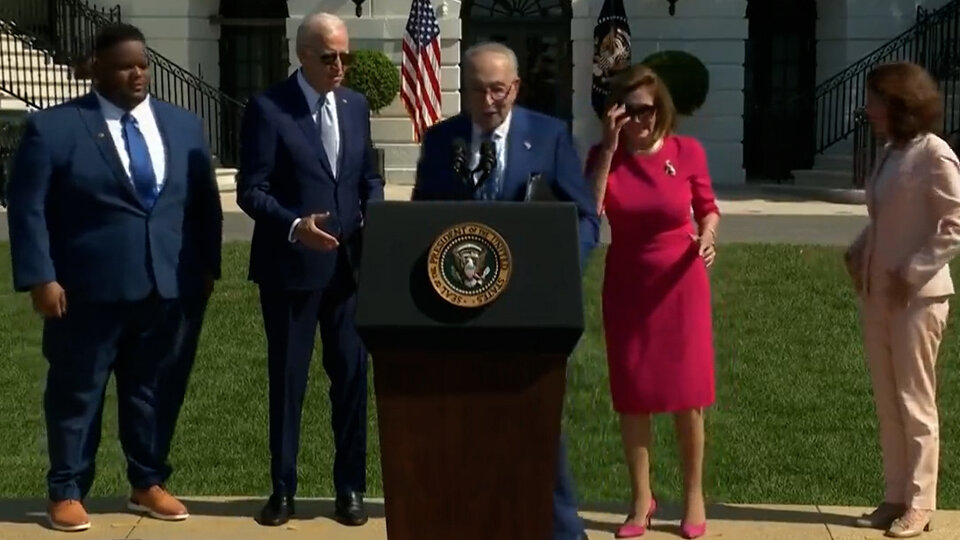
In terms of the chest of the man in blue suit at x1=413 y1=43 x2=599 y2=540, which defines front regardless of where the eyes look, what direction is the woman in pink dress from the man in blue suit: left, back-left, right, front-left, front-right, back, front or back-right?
back-left

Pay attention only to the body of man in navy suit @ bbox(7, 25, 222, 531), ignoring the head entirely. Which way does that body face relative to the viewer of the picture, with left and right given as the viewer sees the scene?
facing the viewer and to the right of the viewer

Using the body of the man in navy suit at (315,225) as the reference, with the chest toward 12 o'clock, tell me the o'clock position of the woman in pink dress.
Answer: The woman in pink dress is roughly at 11 o'clock from the man in navy suit.

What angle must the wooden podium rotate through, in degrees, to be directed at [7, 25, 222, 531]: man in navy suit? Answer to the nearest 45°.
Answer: approximately 135° to its right

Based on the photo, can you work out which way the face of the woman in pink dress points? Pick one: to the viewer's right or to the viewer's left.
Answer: to the viewer's left

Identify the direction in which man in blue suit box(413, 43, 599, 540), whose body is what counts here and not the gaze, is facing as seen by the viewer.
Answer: toward the camera

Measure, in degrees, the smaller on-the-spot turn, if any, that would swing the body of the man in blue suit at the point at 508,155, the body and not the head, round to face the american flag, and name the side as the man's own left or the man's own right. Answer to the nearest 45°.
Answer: approximately 180°

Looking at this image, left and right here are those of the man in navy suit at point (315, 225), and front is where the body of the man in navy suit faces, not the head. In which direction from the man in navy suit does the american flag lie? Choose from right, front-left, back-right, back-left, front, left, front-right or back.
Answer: back-left

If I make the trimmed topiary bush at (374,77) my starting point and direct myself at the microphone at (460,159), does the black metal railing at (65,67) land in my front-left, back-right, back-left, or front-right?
back-right

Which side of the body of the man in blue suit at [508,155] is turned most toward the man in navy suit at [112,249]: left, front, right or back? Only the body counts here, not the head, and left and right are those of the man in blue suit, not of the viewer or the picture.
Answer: right

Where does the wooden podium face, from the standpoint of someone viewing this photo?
facing the viewer

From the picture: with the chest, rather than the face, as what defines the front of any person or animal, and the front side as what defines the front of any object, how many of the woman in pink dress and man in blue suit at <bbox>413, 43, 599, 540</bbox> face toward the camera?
2

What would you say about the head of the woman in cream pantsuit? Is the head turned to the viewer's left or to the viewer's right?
to the viewer's left

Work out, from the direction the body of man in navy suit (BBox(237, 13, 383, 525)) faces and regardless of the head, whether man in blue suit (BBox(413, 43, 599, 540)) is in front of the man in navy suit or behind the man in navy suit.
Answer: in front

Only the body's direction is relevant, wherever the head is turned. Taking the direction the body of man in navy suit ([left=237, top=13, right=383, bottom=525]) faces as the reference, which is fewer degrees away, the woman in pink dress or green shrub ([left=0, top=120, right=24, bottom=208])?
the woman in pink dress

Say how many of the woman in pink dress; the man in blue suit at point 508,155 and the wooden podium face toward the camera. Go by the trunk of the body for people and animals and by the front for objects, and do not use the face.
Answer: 3

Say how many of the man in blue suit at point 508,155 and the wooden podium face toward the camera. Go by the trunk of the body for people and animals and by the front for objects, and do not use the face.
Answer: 2

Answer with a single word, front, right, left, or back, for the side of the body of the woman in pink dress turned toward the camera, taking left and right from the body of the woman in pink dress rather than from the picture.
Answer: front
